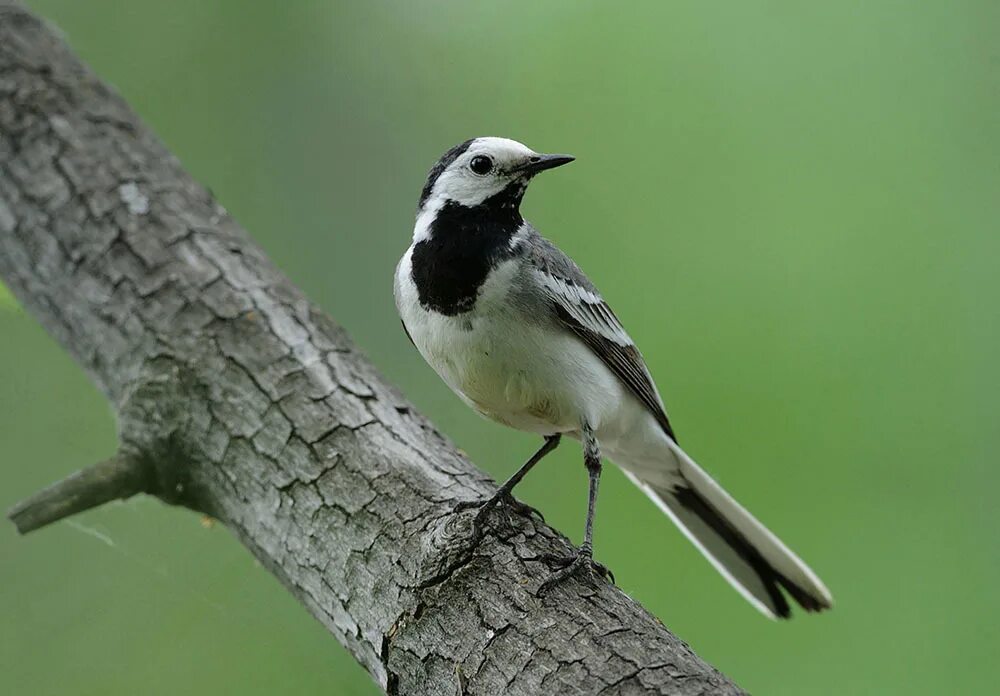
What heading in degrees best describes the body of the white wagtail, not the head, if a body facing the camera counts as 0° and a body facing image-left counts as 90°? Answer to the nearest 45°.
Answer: approximately 45°
